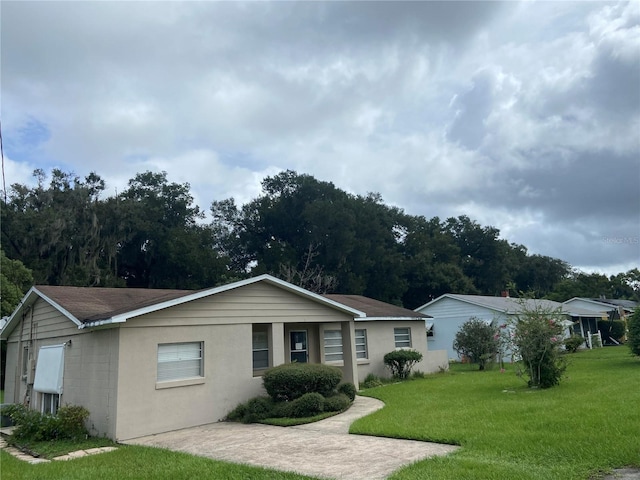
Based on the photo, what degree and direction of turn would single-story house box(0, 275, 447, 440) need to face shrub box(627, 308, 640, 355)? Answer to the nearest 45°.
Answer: approximately 45° to its left

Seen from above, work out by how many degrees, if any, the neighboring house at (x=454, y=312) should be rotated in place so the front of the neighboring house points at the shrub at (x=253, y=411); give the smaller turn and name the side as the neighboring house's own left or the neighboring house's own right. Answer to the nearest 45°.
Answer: approximately 45° to the neighboring house's own right

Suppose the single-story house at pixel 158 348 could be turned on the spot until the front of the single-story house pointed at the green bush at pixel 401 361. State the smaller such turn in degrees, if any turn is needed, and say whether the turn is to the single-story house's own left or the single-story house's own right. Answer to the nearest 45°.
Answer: approximately 90° to the single-story house's own left

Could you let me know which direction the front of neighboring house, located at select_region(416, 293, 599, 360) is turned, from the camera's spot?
facing the viewer and to the right of the viewer

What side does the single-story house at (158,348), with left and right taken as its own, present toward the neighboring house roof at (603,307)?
left

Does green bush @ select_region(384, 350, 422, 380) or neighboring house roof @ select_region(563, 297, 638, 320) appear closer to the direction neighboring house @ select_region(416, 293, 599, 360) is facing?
the green bush

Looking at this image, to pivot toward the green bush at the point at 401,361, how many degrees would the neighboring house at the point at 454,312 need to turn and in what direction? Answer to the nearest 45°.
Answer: approximately 45° to its right

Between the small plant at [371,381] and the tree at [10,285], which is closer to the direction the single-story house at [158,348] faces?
the small plant

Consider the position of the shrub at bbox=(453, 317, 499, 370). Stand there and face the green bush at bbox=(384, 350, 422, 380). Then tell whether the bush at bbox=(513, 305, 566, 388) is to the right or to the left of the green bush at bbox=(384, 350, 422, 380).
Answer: left

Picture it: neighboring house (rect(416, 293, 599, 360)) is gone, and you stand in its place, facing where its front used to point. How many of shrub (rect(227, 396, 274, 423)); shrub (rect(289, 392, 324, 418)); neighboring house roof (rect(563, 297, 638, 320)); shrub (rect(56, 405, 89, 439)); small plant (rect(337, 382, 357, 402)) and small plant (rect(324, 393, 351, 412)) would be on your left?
1

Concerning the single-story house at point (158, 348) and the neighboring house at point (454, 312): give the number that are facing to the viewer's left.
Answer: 0

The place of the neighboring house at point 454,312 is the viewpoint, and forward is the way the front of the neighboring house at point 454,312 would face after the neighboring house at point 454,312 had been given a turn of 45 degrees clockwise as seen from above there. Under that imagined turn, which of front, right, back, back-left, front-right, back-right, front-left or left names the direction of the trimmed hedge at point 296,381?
front

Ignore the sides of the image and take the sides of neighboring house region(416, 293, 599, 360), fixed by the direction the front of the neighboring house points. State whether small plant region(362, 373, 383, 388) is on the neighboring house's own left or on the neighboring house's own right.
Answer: on the neighboring house's own right

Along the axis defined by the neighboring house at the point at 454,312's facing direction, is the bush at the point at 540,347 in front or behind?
in front
